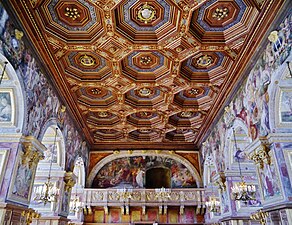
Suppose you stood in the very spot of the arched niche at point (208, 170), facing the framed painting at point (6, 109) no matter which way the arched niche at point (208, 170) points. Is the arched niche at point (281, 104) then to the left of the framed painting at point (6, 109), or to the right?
left

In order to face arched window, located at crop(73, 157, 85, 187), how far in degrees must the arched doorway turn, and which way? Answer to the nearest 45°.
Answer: approximately 45° to its right

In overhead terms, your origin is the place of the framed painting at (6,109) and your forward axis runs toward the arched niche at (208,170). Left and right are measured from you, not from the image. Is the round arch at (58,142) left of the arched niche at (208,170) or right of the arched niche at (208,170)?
left

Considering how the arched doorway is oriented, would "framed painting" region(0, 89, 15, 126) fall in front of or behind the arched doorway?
in front

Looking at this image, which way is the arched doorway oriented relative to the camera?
toward the camera

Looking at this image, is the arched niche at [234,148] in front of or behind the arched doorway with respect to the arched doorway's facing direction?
in front

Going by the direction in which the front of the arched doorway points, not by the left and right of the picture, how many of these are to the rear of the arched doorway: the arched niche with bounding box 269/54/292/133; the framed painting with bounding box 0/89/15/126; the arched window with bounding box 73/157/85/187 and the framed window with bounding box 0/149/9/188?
0

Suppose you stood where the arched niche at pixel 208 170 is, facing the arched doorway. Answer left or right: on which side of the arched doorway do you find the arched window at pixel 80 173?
left

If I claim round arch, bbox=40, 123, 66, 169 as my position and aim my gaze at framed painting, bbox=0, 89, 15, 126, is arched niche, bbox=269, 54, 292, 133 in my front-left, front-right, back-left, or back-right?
front-left
